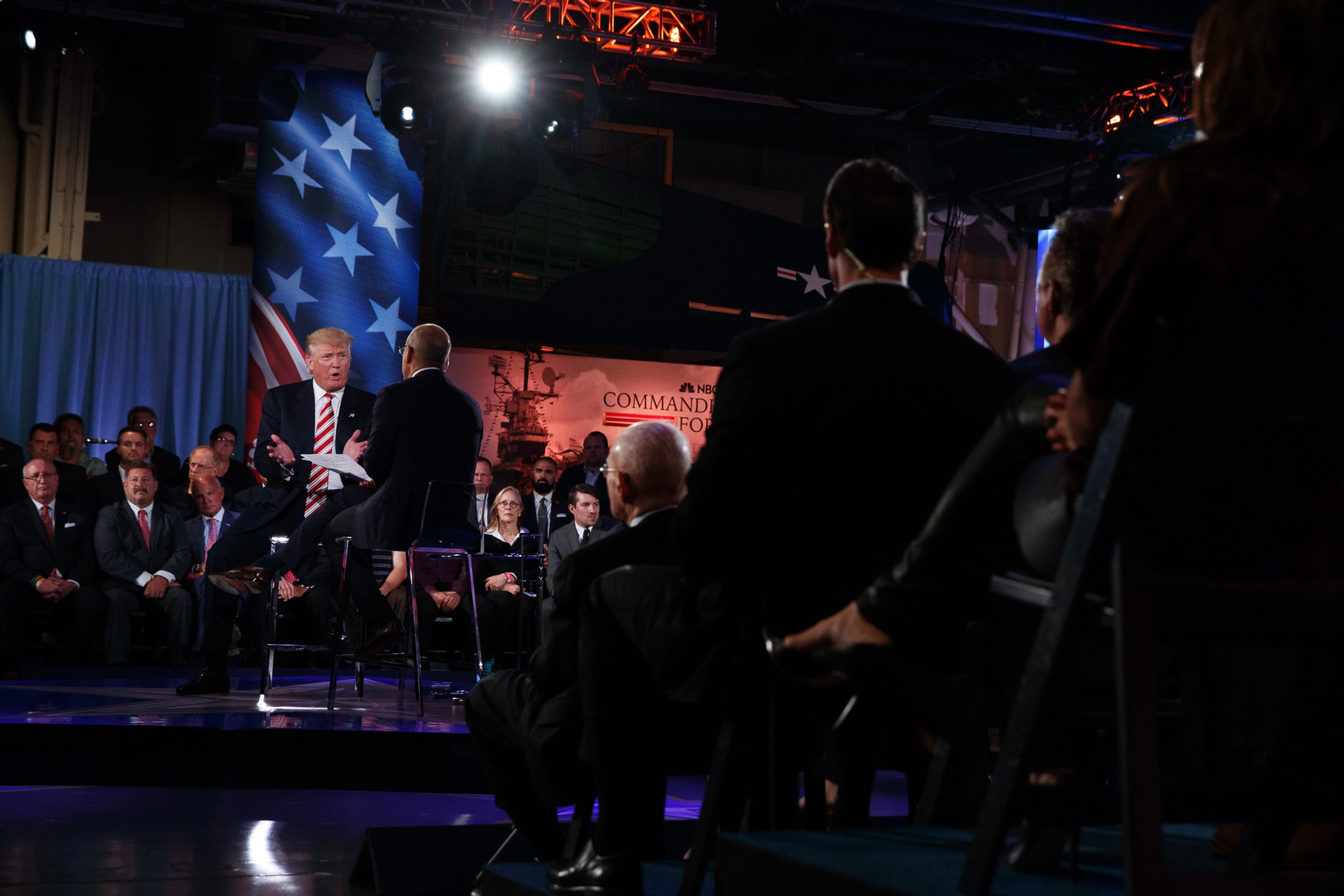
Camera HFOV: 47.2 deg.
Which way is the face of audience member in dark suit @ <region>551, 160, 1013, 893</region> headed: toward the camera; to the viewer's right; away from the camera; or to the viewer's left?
away from the camera

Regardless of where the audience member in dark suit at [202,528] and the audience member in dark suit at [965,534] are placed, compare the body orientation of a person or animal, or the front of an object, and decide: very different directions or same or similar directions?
very different directions

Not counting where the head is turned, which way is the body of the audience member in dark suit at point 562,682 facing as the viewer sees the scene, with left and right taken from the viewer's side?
facing away from the viewer and to the left of the viewer

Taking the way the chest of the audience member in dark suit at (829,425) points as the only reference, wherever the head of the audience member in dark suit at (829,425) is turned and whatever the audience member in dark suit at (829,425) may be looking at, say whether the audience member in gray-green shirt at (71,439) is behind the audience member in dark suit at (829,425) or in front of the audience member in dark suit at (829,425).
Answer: in front

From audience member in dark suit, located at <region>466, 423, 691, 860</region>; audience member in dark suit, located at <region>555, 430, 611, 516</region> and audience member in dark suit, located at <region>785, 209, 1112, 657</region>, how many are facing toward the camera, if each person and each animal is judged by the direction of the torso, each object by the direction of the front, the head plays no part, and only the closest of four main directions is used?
1

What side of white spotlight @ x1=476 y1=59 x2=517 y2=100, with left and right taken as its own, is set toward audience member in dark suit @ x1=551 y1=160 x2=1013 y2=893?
front

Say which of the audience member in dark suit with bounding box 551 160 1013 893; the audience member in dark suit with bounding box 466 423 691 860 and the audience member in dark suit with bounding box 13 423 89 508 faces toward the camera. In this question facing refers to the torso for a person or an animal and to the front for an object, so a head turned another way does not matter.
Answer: the audience member in dark suit with bounding box 13 423 89 508

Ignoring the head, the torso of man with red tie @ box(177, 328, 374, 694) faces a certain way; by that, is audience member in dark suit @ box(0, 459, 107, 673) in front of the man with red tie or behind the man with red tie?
behind

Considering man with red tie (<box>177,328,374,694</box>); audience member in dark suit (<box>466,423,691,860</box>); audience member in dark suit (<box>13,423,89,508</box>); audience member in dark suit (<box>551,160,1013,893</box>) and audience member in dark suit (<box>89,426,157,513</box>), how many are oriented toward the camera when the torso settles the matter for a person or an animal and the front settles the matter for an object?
3

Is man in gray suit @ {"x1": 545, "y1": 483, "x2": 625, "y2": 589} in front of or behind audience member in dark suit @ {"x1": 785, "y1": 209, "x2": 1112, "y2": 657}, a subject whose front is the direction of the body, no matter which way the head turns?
in front

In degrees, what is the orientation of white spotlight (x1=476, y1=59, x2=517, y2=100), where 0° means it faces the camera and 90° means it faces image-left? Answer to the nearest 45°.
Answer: approximately 0°

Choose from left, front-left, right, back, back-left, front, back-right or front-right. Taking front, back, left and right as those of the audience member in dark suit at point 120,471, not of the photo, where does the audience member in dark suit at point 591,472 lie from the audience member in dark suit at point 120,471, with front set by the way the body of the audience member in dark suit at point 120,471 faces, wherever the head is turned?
left

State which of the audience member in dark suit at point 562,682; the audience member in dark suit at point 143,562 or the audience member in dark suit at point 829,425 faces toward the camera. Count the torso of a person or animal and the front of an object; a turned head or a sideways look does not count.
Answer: the audience member in dark suit at point 143,562

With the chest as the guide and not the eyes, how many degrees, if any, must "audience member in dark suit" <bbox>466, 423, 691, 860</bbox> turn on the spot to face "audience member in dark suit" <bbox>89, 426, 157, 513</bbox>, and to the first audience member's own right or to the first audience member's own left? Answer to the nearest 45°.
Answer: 0° — they already face them
